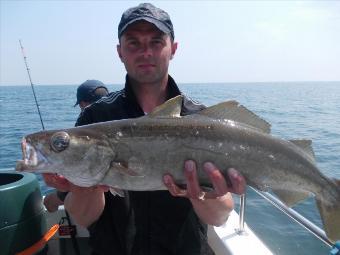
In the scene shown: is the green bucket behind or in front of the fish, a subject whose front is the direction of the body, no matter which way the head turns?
in front

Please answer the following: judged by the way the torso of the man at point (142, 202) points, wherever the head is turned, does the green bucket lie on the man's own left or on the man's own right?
on the man's own right

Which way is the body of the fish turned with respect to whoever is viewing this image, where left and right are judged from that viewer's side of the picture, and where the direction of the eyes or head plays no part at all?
facing to the left of the viewer

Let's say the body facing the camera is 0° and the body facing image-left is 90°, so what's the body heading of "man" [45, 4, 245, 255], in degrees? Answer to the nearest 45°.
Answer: approximately 0°
